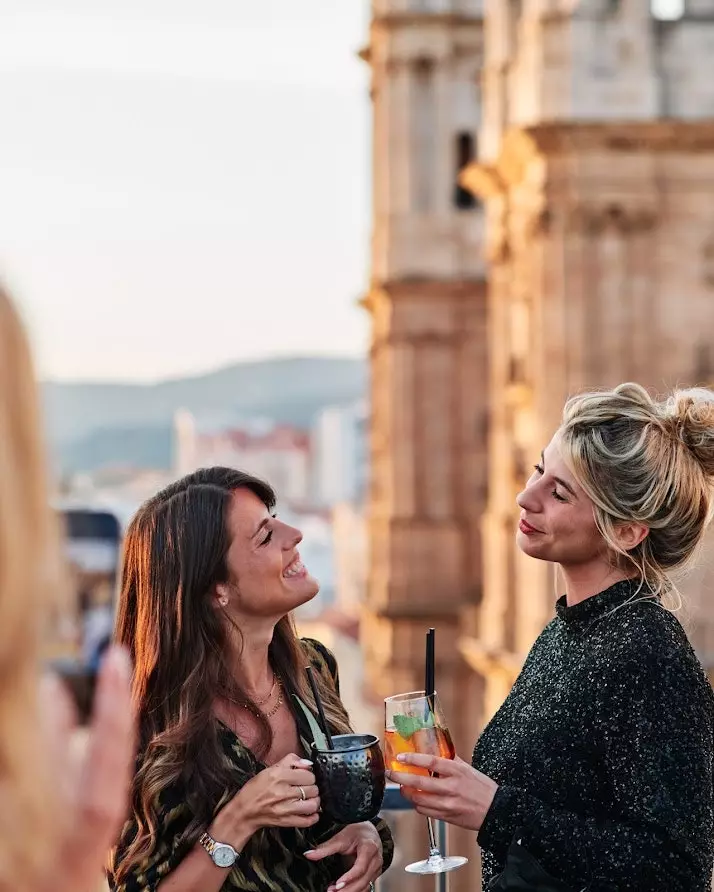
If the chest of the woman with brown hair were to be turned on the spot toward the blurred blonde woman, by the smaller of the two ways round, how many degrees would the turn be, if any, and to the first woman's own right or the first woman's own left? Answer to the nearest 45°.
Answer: approximately 45° to the first woman's own right

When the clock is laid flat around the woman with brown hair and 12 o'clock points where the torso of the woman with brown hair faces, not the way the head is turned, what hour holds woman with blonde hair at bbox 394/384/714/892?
The woman with blonde hair is roughly at 11 o'clock from the woman with brown hair.

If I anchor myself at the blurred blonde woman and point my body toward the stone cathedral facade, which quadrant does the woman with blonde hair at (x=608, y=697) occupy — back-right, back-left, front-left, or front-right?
front-right

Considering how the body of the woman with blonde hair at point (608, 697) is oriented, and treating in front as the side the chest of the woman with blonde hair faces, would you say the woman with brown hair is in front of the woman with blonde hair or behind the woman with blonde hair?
in front

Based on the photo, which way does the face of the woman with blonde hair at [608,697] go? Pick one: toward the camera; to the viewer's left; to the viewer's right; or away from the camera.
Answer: to the viewer's left

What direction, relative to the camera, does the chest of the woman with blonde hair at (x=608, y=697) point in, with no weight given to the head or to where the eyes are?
to the viewer's left

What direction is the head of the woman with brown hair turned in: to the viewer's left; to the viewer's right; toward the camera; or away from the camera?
to the viewer's right

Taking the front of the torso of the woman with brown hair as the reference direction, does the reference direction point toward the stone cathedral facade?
no

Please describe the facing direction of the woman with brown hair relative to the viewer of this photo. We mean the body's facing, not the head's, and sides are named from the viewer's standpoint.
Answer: facing the viewer and to the right of the viewer
